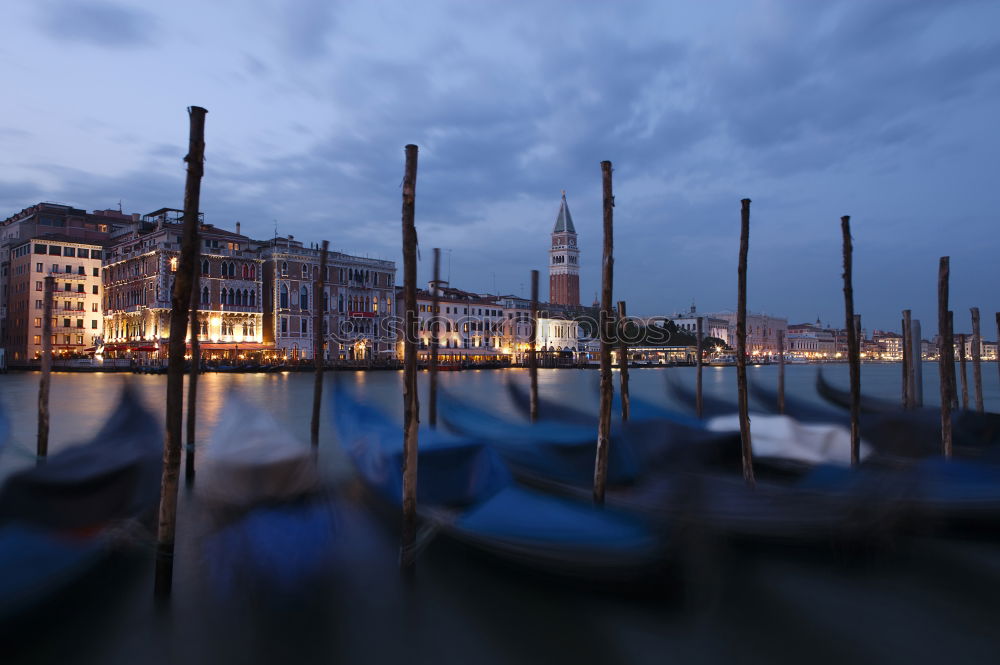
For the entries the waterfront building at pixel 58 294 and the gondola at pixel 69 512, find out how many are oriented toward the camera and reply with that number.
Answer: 1

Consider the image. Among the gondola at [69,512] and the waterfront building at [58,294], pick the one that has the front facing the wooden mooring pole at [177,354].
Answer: the waterfront building

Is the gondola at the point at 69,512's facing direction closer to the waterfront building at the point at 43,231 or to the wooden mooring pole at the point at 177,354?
the waterfront building

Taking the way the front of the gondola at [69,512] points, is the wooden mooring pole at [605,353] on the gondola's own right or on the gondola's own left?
on the gondola's own right

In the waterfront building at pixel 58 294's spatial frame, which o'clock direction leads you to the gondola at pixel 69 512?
The gondola is roughly at 12 o'clock from the waterfront building.

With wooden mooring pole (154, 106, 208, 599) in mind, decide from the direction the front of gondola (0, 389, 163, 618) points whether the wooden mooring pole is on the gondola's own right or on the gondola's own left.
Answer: on the gondola's own right

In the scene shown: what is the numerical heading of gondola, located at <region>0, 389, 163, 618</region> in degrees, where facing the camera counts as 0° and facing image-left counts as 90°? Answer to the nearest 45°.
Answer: approximately 225°

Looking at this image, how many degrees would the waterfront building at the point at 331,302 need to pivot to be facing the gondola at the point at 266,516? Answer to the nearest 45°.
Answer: approximately 45° to its right
